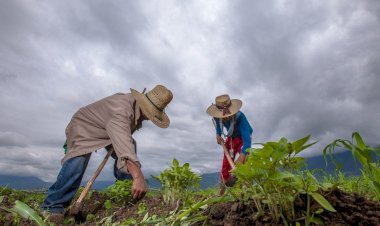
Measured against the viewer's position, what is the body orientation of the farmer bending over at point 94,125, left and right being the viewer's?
facing to the right of the viewer

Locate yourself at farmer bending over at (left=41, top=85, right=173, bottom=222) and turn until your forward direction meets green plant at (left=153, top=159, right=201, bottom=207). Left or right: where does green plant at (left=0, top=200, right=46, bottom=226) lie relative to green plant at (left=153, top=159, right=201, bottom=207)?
right
